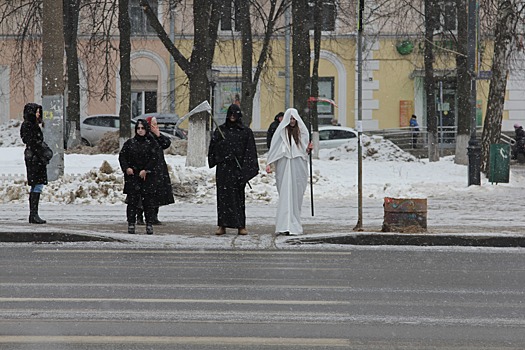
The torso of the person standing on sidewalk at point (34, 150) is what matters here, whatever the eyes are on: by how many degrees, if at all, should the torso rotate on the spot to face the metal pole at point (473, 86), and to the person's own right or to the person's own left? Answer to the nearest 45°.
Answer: approximately 45° to the person's own left

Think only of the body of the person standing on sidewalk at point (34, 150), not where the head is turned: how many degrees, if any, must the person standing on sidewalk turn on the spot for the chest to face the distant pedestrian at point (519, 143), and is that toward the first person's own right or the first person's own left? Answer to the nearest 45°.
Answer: approximately 45° to the first person's own left

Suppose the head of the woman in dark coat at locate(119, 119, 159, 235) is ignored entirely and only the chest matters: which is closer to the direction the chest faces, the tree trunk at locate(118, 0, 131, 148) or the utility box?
the utility box

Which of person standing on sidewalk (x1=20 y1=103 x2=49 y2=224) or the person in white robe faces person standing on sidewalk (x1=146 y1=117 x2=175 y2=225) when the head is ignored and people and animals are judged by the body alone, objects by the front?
person standing on sidewalk (x1=20 y1=103 x2=49 y2=224)

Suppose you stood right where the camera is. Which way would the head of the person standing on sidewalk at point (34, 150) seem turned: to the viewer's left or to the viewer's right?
to the viewer's right

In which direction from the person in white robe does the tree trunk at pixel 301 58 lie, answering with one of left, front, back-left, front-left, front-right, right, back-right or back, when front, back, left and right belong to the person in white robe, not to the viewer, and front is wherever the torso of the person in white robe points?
back

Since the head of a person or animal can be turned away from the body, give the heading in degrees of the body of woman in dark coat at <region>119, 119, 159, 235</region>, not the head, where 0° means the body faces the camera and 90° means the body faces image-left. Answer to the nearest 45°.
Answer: approximately 0°
